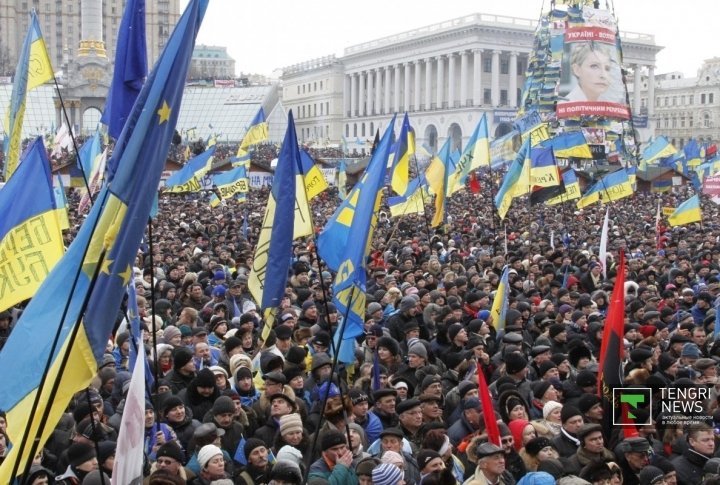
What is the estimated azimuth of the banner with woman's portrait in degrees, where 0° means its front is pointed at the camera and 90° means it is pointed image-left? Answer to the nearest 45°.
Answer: approximately 0°

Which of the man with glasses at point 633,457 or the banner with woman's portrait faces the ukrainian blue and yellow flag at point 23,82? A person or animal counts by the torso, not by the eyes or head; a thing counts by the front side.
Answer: the banner with woman's portrait

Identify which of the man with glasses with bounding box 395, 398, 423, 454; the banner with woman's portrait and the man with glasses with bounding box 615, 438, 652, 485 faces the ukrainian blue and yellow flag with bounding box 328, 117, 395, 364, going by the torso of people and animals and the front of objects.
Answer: the banner with woman's portrait

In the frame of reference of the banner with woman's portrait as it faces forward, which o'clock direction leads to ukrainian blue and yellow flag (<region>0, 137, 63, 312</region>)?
The ukrainian blue and yellow flag is roughly at 12 o'clock from the banner with woman's portrait.

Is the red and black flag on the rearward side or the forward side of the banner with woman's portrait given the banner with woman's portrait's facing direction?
on the forward side

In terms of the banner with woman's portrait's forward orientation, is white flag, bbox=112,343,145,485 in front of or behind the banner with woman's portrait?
in front

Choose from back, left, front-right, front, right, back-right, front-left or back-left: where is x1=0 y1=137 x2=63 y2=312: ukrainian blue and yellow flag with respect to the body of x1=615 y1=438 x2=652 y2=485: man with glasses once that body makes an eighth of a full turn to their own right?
right

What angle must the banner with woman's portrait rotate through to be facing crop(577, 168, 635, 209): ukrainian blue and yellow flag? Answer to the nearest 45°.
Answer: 0° — it already faces it

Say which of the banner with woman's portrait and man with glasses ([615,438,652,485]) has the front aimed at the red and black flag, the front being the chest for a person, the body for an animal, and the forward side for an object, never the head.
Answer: the banner with woman's portrait

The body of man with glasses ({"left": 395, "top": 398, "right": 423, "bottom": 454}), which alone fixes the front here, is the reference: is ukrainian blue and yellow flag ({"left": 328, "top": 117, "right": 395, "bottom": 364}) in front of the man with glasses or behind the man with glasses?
behind

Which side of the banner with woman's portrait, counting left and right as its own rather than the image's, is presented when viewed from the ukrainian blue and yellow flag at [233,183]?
right

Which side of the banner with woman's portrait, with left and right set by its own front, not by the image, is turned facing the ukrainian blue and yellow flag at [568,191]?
front

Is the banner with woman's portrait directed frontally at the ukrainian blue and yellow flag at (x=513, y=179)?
yes

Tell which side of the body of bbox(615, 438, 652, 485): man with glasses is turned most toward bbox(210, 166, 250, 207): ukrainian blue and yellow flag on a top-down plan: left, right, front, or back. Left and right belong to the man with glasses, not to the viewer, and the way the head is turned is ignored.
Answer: back
